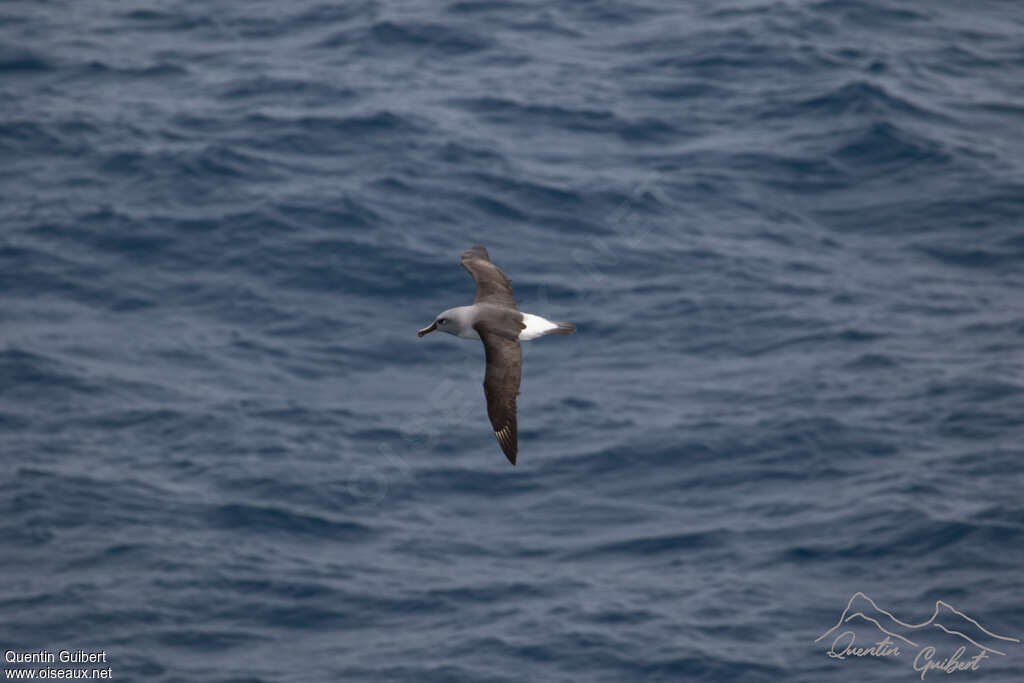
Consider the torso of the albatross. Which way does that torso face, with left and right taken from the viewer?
facing to the left of the viewer
